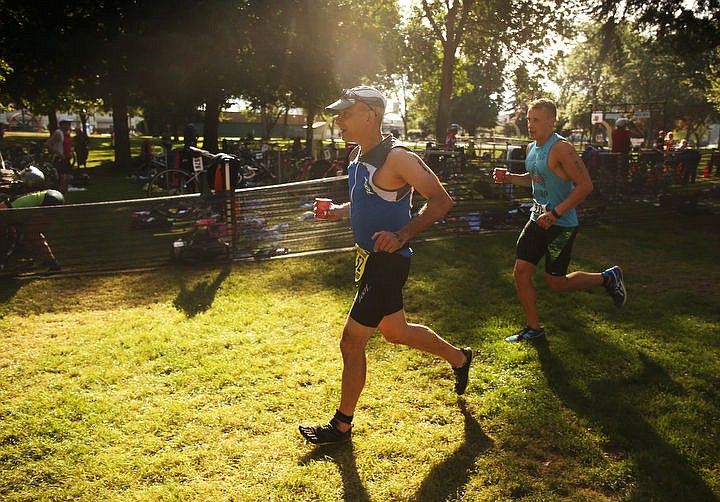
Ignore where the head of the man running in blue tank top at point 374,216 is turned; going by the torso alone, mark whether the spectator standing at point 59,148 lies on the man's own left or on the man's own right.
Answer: on the man's own right

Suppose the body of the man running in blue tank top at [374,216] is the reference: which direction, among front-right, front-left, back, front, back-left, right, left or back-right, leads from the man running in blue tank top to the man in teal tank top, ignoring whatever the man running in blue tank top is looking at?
back-right

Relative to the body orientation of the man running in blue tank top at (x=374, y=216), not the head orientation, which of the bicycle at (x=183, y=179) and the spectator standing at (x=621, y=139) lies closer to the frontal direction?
the bicycle

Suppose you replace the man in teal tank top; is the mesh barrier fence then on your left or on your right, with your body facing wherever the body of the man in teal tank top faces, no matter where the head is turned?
on your right

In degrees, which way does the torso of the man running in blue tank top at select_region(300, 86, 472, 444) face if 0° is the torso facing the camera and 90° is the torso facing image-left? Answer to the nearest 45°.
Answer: approximately 90°

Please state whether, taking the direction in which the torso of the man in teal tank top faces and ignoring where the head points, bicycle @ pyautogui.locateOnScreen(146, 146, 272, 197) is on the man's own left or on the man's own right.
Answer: on the man's own right

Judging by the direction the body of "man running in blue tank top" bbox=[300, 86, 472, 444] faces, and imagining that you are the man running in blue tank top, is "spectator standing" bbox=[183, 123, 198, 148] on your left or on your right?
on your right

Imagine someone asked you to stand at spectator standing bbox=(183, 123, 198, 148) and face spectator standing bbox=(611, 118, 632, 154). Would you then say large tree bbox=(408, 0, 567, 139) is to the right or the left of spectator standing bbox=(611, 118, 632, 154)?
left

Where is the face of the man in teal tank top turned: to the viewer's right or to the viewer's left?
to the viewer's left

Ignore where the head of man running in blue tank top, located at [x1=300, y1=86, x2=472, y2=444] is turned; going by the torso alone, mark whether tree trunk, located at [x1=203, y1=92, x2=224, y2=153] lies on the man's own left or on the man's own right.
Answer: on the man's own right
